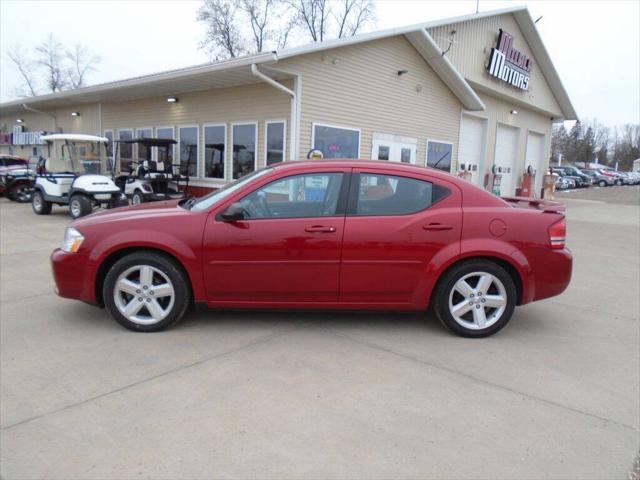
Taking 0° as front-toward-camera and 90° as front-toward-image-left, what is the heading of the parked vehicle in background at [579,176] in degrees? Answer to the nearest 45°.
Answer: approximately 315°

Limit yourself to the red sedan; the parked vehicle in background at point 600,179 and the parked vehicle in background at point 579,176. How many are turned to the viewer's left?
1

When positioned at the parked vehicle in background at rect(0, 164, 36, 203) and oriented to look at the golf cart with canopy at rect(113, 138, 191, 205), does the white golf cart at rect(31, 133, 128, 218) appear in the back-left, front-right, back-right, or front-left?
front-right

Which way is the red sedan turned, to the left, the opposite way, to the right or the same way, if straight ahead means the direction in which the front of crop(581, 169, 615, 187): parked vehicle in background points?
to the right

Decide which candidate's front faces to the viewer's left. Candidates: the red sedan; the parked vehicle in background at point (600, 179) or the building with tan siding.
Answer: the red sedan

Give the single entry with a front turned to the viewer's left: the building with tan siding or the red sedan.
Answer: the red sedan

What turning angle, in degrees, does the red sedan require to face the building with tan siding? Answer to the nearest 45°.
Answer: approximately 90° to its right

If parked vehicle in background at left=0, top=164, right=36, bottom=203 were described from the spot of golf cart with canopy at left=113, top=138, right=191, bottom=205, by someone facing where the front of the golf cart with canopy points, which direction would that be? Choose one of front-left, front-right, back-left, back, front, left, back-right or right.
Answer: front

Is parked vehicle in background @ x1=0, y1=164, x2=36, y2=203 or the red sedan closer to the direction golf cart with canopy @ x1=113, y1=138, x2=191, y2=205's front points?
the parked vehicle in background

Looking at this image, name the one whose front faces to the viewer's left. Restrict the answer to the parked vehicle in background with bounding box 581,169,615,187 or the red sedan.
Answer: the red sedan

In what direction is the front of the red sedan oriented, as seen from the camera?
facing to the left of the viewer
